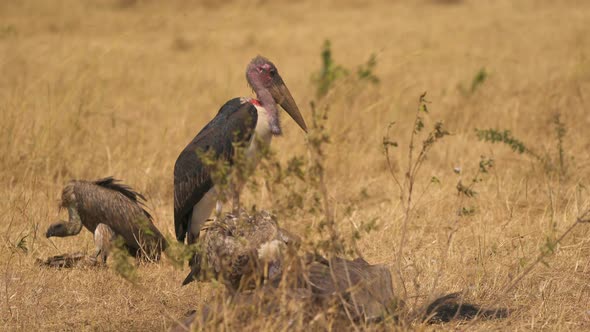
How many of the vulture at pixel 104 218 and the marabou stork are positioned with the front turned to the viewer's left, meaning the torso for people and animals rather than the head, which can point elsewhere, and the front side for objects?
1

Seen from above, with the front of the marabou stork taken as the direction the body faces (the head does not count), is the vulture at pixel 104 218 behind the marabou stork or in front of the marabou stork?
behind

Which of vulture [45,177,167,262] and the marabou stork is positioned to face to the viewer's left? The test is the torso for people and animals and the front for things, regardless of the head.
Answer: the vulture

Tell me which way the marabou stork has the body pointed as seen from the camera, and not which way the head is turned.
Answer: to the viewer's right

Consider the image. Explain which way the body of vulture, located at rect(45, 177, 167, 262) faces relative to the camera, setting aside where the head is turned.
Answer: to the viewer's left

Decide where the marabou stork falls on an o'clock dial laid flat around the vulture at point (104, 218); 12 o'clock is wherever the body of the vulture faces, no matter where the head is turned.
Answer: The marabou stork is roughly at 6 o'clock from the vulture.

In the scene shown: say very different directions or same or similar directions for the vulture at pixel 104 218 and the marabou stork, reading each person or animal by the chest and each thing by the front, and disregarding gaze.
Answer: very different directions
